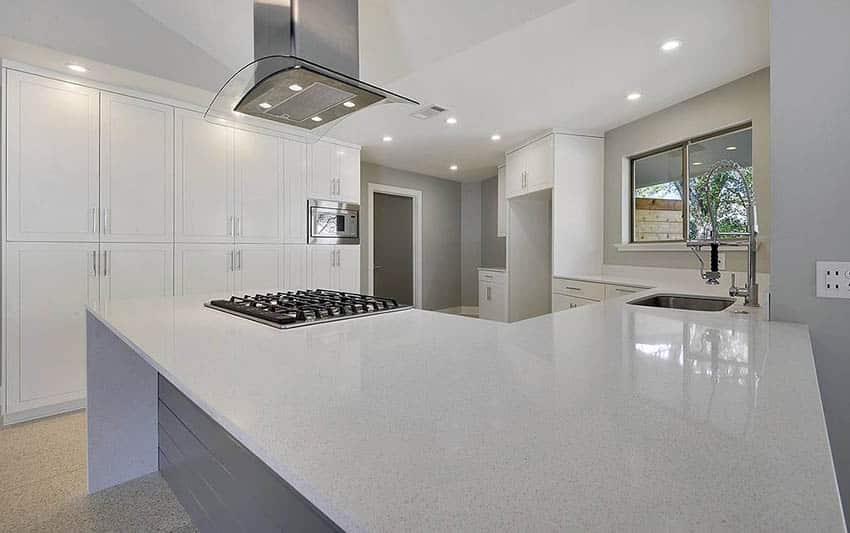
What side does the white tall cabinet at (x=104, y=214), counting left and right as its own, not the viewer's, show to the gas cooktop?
front

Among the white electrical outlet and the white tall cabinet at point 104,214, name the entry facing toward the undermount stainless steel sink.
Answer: the white tall cabinet

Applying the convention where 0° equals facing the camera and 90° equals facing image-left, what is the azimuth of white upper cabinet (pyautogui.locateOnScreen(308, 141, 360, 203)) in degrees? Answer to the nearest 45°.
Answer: approximately 315°

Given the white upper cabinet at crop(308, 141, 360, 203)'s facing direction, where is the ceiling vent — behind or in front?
in front

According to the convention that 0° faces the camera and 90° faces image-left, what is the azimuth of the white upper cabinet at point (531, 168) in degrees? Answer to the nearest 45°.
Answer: approximately 45°

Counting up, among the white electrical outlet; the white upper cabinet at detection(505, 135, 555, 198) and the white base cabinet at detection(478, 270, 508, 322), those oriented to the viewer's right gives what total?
0

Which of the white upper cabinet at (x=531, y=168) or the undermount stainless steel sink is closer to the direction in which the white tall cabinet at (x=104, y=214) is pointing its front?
the undermount stainless steel sink

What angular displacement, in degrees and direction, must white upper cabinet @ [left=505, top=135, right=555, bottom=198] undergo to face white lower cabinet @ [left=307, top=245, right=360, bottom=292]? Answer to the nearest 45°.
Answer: approximately 45° to its right

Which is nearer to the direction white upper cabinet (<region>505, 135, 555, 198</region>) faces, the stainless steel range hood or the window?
the stainless steel range hood
